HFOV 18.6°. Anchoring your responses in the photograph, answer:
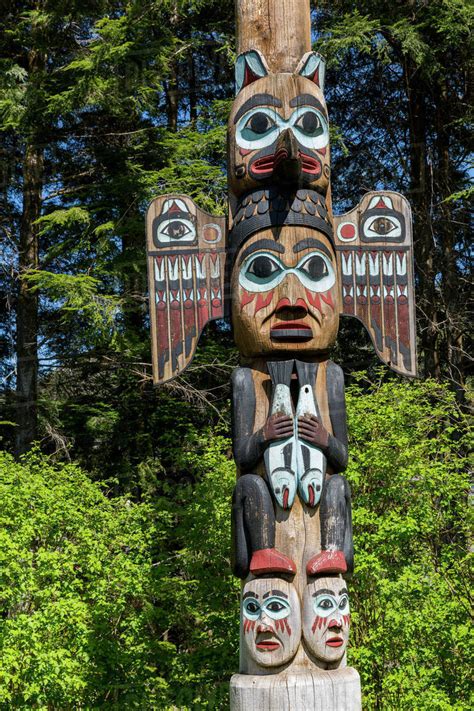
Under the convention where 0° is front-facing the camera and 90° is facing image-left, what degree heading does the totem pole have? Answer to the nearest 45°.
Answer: approximately 0°

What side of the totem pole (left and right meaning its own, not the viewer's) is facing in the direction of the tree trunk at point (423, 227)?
back

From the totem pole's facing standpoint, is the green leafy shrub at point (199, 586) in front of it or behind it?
behind

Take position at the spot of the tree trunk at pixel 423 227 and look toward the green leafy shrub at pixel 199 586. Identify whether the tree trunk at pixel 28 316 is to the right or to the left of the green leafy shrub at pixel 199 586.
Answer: right
